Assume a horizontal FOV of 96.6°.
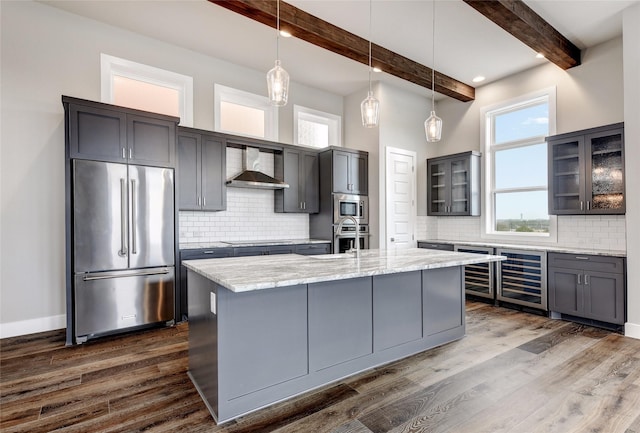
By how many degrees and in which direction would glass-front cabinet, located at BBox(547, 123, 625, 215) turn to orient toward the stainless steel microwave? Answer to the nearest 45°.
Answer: approximately 45° to its right

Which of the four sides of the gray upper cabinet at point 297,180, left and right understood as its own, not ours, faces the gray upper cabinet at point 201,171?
right

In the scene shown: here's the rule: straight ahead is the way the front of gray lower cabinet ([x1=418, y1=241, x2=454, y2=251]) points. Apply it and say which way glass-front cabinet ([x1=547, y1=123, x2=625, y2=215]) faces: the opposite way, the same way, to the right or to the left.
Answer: the same way

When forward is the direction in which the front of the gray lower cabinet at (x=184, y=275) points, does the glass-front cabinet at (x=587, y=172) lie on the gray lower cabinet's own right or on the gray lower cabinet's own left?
on the gray lower cabinet's own left

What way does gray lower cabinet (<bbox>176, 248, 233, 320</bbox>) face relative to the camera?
toward the camera

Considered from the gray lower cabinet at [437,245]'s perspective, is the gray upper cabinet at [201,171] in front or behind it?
in front

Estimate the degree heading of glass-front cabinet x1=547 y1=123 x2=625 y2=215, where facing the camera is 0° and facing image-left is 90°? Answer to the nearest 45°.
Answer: approximately 45°

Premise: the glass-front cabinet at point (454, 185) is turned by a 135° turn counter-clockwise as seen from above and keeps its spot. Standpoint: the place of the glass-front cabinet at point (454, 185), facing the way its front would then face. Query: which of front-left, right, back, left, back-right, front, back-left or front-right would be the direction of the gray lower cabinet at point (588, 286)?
front-right

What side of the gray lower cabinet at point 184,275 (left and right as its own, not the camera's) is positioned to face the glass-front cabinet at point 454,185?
left

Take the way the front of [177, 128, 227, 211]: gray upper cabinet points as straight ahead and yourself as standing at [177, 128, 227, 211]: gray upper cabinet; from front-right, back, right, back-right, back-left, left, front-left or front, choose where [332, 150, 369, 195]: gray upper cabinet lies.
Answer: front-left

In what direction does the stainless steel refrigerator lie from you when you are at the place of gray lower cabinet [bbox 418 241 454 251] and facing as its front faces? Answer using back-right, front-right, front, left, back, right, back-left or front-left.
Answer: front

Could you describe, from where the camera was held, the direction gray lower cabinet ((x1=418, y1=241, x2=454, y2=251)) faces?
facing the viewer and to the left of the viewer

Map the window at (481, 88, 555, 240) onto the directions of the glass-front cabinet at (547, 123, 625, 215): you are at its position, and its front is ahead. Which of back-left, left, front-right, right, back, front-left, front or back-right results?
right

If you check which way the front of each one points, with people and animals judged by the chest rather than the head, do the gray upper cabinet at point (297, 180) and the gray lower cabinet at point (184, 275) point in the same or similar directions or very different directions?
same or similar directions

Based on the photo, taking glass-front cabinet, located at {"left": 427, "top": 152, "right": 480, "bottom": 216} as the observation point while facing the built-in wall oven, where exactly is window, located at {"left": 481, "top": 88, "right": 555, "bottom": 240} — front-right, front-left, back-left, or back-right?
back-left

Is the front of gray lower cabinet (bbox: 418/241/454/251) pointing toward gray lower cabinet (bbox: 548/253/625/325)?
no

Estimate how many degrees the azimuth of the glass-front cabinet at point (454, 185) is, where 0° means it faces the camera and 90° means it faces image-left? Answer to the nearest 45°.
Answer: approximately 45°

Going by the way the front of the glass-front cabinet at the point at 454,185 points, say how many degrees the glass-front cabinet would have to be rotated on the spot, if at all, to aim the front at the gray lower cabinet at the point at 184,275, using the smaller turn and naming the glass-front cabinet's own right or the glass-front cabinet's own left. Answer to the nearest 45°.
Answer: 0° — it already faces it

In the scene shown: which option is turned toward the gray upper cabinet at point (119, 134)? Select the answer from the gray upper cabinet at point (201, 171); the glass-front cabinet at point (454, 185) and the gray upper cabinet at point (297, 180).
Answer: the glass-front cabinet
